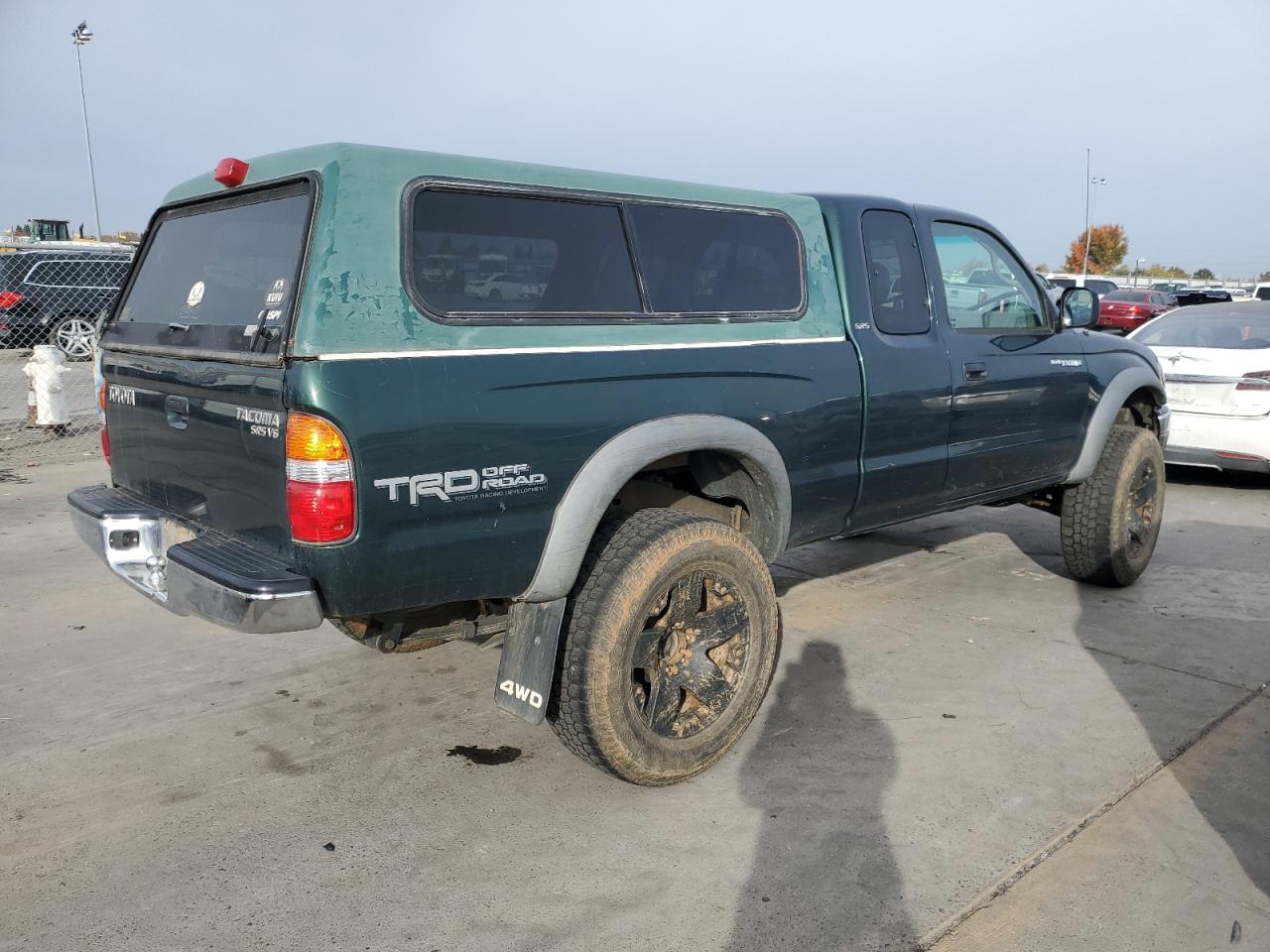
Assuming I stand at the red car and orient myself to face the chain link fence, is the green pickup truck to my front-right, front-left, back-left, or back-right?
front-left

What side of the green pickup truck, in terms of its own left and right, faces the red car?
front

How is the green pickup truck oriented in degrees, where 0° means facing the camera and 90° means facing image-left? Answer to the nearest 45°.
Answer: approximately 225°

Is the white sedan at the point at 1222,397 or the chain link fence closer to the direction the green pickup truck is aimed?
the white sedan

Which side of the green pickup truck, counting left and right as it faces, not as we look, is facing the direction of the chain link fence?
left

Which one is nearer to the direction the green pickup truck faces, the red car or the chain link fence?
the red car

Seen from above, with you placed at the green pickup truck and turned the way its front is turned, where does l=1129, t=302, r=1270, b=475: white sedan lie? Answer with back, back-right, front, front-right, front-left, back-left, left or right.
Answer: front
